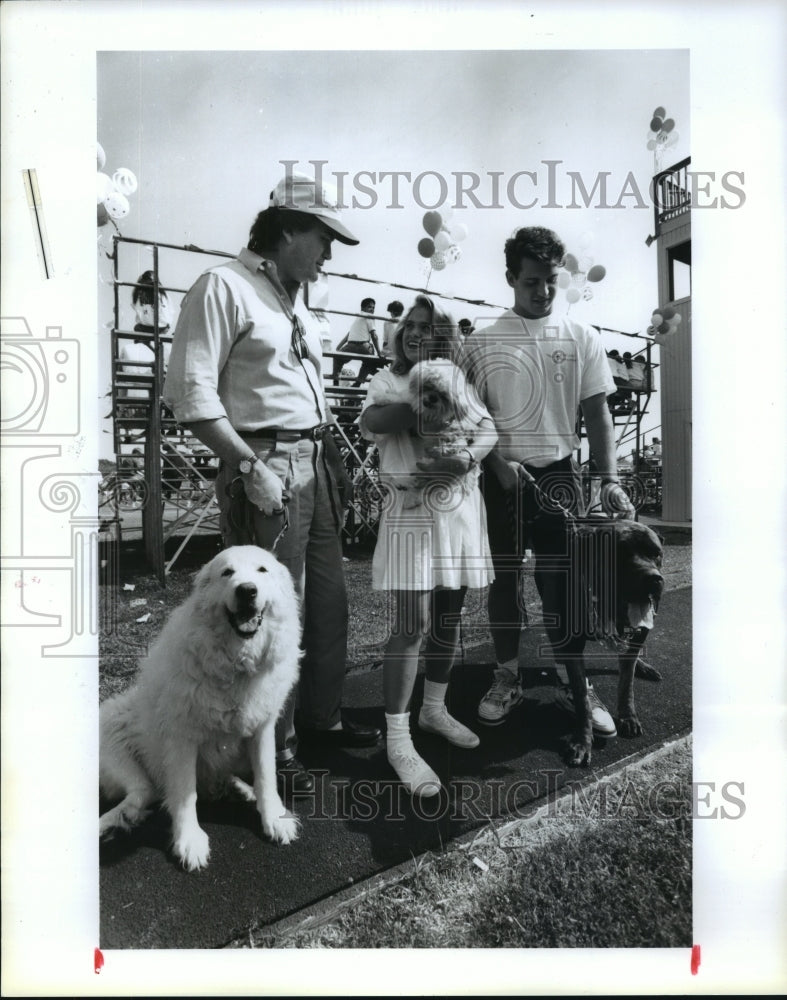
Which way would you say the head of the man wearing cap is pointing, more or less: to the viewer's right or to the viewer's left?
to the viewer's right

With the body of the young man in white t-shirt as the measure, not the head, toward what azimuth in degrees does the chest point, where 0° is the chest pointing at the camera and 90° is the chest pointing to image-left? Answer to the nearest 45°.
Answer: approximately 0°

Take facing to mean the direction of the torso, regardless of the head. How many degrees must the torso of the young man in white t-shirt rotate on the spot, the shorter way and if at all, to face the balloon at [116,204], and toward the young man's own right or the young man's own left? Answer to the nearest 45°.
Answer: approximately 90° to the young man's own right

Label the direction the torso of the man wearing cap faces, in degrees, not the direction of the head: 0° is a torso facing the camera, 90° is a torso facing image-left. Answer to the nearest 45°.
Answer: approximately 315°
